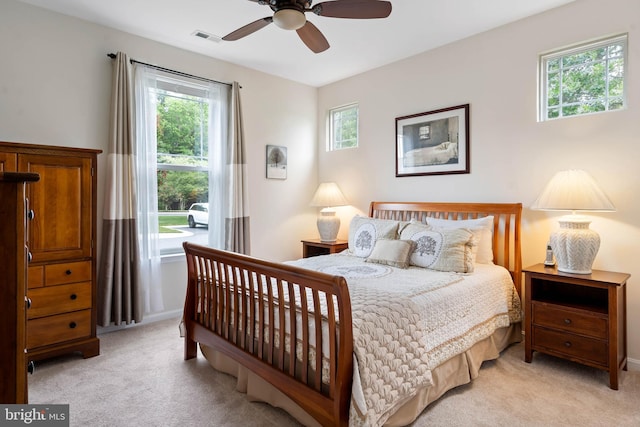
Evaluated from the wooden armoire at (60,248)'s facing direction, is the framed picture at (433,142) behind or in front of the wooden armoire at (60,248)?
in front

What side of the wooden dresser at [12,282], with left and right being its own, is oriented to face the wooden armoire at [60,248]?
left

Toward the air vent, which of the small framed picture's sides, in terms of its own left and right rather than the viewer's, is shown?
right

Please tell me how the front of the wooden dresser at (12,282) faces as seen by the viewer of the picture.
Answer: facing to the right of the viewer

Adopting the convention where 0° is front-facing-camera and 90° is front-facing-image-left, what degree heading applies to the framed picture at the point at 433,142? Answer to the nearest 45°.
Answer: approximately 45°

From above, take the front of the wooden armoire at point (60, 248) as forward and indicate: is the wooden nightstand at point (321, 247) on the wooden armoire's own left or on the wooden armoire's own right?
on the wooden armoire's own left

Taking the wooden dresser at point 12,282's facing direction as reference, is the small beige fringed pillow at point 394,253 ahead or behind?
ahead

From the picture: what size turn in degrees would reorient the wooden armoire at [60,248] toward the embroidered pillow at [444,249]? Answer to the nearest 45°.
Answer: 0° — it already faces it

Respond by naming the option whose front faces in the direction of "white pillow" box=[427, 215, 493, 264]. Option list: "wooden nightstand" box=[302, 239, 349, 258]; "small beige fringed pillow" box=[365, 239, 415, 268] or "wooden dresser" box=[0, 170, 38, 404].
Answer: the wooden dresser

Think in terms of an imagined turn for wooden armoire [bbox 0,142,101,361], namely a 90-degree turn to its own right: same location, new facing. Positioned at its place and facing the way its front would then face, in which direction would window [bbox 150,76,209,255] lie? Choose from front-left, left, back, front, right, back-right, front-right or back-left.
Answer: back

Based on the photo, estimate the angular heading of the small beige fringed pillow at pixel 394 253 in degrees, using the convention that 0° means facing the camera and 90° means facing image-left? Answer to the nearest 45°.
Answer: approximately 45°

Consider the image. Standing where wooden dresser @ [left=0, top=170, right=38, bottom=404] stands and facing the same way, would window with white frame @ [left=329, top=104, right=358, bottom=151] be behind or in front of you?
in front
